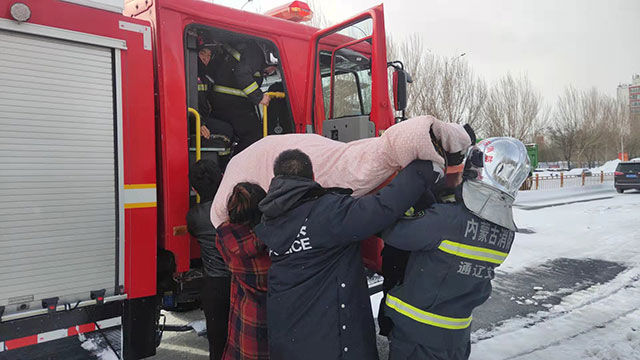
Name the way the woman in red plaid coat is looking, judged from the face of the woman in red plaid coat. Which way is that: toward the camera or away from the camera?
away from the camera

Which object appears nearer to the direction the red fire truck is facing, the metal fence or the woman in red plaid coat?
the metal fence

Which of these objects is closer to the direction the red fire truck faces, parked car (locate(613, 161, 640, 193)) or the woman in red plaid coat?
the parked car

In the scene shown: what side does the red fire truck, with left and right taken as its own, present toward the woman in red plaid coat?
right

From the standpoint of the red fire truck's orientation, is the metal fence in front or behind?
in front

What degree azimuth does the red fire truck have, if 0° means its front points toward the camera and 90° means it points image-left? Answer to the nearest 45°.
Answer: approximately 225°
